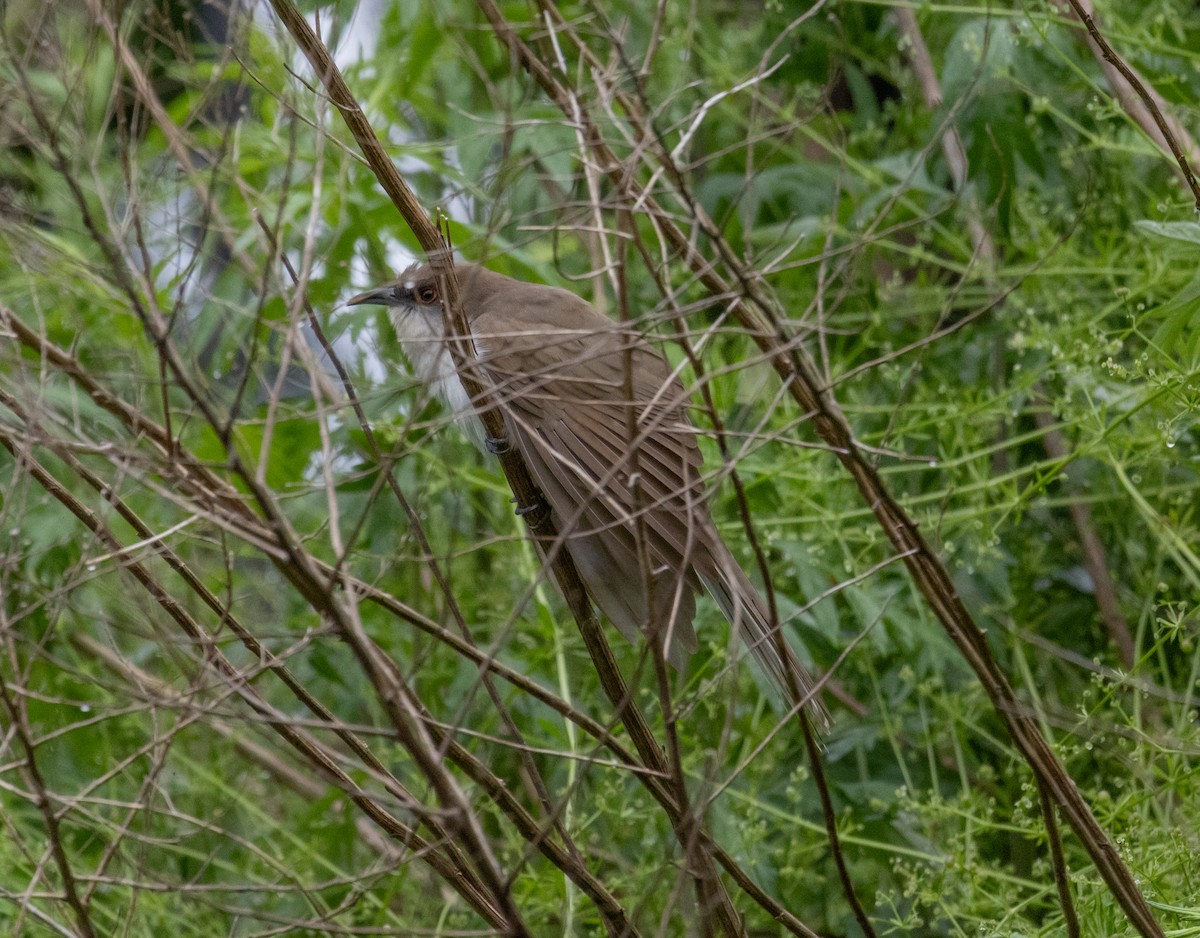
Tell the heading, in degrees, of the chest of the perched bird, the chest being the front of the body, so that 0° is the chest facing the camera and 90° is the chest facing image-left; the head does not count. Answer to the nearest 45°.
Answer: approximately 90°
